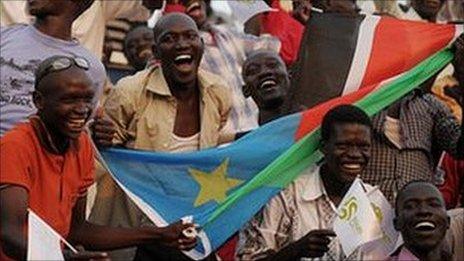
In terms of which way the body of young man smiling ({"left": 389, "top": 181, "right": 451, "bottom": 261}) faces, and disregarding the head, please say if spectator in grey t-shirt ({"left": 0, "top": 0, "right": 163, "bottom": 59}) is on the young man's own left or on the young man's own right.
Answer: on the young man's own right

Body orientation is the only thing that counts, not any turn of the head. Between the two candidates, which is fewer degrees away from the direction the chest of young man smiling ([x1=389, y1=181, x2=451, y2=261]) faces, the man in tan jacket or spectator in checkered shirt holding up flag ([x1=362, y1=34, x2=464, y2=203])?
the man in tan jacket

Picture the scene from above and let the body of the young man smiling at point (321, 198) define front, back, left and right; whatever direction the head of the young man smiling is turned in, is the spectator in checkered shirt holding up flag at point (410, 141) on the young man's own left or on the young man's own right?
on the young man's own left

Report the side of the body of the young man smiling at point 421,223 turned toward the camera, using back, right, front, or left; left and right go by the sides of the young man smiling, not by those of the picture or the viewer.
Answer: front

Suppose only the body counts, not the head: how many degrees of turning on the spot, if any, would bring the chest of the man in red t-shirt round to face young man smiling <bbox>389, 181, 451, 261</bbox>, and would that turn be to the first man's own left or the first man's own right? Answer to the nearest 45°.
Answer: approximately 45° to the first man's own left

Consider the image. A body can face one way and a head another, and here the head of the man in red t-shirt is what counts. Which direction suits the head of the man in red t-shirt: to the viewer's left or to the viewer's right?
to the viewer's right

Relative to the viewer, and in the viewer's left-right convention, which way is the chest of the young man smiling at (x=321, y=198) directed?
facing the viewer and to the right of the viewer

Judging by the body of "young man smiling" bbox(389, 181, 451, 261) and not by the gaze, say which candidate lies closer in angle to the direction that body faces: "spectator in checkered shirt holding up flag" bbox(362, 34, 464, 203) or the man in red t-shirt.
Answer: the man in red t-shirt
